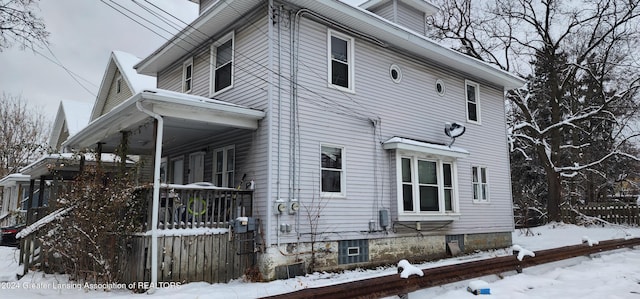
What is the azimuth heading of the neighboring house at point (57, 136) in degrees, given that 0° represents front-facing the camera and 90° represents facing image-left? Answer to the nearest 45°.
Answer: approximately 45°

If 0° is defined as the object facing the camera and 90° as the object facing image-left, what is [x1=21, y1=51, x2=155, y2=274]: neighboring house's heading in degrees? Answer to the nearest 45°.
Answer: approximately 45°

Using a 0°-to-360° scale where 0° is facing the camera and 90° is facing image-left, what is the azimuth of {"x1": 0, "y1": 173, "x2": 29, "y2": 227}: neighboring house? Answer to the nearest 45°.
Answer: approximately 45°
